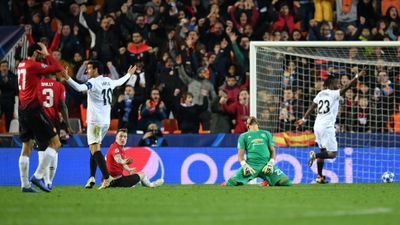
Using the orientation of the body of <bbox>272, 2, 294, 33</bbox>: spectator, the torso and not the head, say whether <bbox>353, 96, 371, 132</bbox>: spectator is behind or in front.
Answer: in front

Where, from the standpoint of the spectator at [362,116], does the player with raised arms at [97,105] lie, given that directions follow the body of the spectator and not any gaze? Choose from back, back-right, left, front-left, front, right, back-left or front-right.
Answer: front-right

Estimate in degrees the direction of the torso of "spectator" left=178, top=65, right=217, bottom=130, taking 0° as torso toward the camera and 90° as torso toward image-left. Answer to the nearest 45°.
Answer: approximately 0°

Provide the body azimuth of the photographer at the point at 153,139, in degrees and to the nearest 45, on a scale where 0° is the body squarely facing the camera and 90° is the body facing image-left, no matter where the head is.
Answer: approximately 0°

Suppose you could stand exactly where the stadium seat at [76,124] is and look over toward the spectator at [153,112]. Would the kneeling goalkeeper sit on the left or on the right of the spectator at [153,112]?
right
